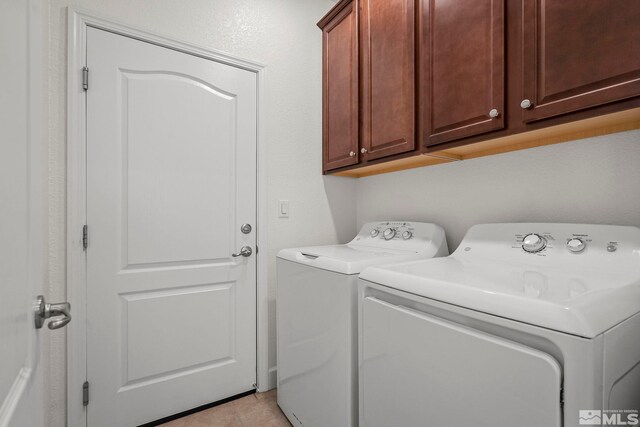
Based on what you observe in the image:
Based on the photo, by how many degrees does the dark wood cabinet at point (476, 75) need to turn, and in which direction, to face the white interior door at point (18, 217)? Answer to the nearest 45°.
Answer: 0° — it already faces it

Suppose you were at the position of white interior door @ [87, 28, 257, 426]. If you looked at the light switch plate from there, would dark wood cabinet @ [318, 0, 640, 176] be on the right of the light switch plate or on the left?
right

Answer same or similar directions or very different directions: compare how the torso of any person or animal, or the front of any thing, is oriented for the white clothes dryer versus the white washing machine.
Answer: same or similar directions

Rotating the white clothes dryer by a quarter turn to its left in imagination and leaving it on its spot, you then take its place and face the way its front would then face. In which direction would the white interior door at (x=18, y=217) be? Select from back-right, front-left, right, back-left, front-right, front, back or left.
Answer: right

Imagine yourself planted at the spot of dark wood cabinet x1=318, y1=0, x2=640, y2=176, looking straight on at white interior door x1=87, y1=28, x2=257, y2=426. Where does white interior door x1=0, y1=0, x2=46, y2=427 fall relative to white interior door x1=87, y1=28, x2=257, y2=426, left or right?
left

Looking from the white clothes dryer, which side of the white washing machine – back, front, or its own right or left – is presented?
left

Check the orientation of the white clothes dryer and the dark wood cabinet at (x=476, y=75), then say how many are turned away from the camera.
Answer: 0

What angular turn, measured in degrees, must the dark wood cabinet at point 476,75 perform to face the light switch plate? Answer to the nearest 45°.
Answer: approximately 45° to its right

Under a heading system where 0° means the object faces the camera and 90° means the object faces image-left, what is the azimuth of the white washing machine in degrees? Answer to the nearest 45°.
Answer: approximately 45°

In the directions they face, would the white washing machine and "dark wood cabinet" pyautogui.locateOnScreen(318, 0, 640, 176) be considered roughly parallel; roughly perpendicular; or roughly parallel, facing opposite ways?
roughly parallel

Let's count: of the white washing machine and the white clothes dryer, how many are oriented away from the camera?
0

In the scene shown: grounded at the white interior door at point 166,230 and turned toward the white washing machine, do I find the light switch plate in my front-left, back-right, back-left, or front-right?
front-left

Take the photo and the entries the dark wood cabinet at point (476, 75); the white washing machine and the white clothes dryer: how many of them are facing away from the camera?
0

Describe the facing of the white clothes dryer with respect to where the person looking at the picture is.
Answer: facing the viewer and to the left of the viewer

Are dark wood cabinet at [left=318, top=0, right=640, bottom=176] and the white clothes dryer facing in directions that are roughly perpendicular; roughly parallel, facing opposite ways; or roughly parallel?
roughly parallel

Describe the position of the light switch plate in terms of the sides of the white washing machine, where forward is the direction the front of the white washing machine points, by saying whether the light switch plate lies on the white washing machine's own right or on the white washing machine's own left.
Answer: on the white washing machine's own right

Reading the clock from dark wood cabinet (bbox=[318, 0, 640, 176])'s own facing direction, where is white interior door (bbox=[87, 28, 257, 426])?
The white interior door is roughly at 1 o'clock from the dark wood cabinet.

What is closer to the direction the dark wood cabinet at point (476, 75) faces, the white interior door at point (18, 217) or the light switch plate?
the white interior door
